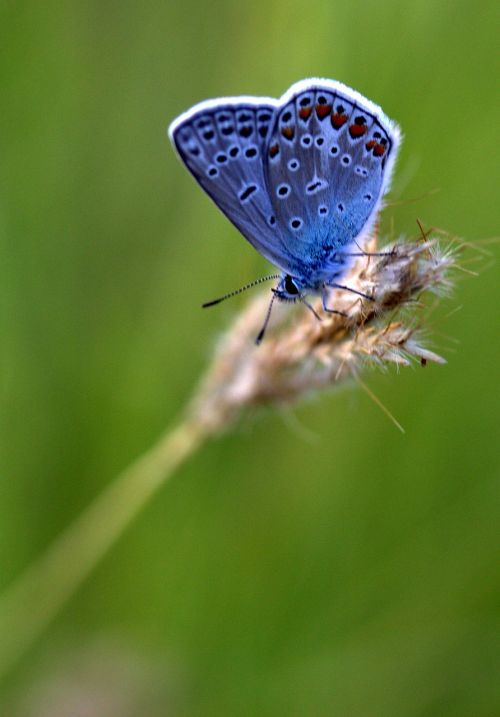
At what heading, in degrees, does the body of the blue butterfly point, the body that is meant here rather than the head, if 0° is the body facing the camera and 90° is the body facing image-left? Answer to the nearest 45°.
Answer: approximately 90°

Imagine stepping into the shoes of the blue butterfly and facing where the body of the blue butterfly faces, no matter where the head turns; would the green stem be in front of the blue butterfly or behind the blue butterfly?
in front
